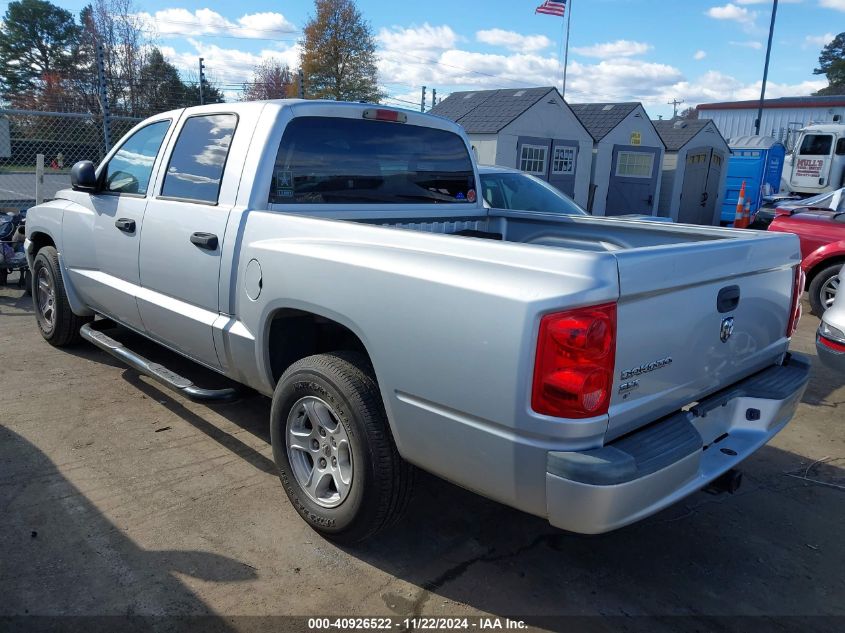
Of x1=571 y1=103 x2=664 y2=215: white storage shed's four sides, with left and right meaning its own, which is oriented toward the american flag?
back

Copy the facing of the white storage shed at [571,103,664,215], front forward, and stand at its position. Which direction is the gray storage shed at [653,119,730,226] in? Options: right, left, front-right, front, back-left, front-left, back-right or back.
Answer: left

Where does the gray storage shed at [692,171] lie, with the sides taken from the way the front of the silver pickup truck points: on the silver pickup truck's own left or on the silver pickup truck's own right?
on the silver pickup truck's own right

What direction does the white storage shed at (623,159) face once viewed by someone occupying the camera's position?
facing the viewer and to the right of the viewer

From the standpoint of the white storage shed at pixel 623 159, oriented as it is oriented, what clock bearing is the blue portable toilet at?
The blue portable toilet is roughly at 9 o'clock from the white storage shed.

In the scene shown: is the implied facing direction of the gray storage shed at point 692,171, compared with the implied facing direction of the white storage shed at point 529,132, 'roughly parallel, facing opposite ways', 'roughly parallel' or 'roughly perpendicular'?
roughly parallel

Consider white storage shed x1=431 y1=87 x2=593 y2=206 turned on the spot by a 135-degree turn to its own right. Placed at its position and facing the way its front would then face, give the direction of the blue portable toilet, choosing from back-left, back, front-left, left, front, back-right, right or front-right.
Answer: back-right

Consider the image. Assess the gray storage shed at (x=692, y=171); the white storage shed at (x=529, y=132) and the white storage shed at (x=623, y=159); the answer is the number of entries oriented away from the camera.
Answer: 0

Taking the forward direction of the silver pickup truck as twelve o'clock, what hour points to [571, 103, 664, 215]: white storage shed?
The white storage shed is roughly at 2 o'clock from the silver pickup truck.

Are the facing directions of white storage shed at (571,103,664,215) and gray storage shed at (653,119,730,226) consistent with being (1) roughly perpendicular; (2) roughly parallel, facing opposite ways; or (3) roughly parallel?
roughly parallel

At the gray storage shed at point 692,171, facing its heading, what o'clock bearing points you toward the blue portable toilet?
The blue portable toilet is roughly at 9 o'clock from the gray storage shed.

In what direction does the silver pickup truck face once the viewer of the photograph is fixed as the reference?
facing away from the viewer and to the left of the viewer

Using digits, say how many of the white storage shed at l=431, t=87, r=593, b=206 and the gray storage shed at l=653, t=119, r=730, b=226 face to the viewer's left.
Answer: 0

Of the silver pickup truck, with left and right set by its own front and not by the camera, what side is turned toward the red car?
right

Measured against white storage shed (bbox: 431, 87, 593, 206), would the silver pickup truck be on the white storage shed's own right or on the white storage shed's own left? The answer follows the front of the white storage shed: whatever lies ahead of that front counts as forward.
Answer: on the white storage shed's own right
